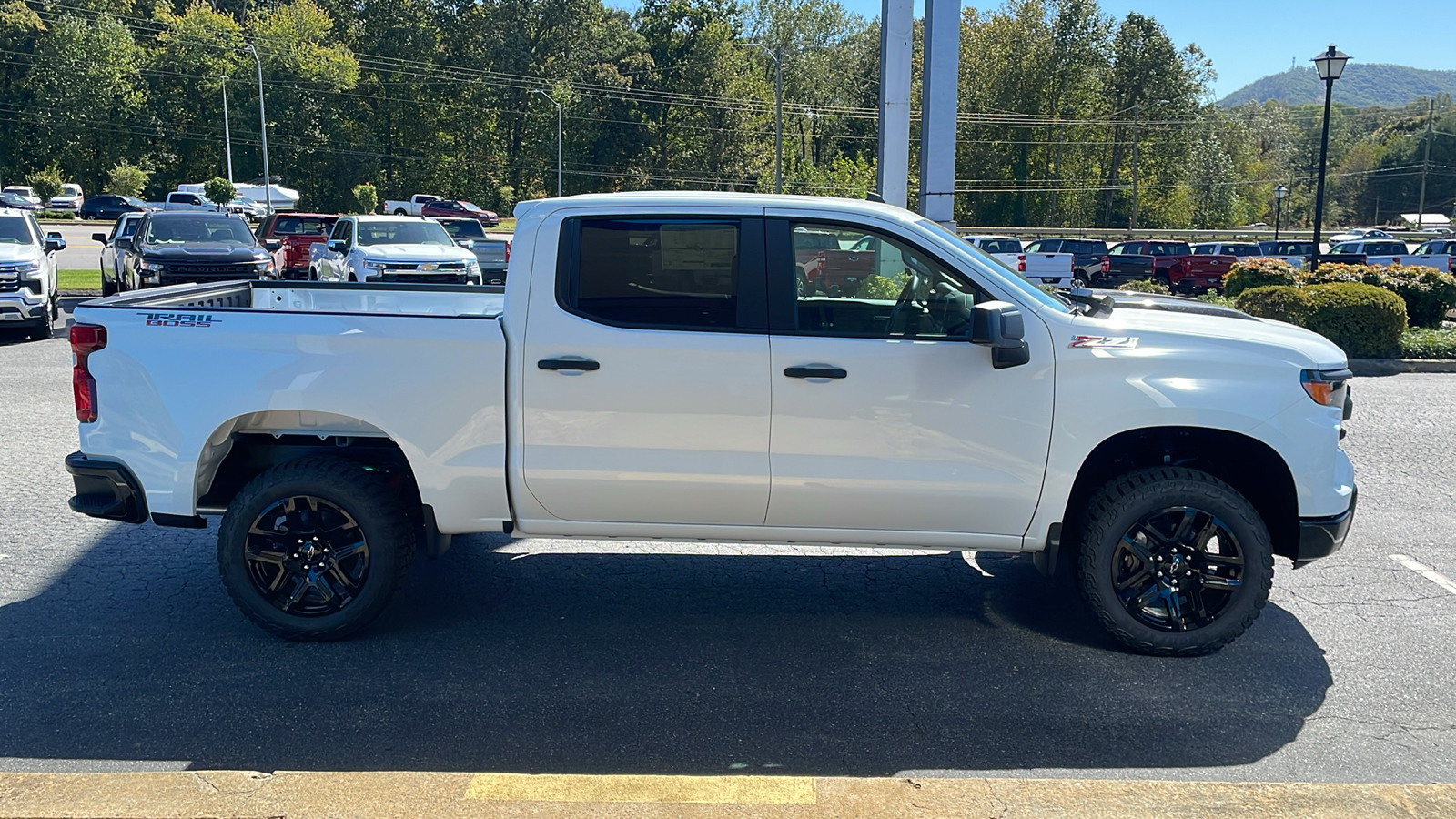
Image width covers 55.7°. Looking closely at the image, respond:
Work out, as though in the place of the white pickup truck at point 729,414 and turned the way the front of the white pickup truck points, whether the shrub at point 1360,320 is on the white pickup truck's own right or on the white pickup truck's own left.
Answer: on the white pickup truck's own left

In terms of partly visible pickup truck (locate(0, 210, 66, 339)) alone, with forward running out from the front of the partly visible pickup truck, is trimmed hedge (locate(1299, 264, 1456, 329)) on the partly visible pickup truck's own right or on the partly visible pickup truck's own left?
on the partly visible pickup truck's own left

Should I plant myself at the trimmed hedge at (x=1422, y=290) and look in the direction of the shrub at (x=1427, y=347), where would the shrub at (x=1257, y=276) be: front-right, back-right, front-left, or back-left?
back-right

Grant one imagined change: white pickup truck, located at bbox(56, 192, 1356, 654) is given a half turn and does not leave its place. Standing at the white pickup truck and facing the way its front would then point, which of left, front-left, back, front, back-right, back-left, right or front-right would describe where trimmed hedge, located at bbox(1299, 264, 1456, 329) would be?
back-right

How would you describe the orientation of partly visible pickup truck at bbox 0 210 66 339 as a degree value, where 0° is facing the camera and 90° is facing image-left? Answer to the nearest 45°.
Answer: approximately 0°

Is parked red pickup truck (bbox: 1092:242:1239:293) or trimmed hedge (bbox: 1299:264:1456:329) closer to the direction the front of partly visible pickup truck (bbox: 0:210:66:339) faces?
the trimmed hedge

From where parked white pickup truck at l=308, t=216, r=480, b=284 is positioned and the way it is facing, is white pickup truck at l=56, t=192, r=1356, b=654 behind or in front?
in front

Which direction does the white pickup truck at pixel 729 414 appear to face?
to the viewer's right

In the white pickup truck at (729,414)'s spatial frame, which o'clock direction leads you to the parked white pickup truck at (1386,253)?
The parked white pickup truck is roughly at 10 o'clock from the white pickup truck.

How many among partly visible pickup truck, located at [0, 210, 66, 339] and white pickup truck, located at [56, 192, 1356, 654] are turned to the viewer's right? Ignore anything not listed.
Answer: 1

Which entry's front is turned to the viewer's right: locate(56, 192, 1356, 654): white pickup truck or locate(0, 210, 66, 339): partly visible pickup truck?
the white pickup truck
